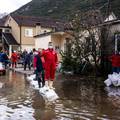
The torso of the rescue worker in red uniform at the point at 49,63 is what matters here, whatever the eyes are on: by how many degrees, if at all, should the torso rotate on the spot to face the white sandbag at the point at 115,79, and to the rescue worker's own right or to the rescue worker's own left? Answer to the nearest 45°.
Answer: approximately 135° to the rescue worker's own left

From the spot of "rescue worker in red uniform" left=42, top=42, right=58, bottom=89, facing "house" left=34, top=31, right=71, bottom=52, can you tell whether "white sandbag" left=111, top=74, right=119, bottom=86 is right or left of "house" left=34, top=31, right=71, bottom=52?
right

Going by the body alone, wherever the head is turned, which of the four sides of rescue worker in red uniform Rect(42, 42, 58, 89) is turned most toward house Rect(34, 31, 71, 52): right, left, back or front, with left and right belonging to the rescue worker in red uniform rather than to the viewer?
back

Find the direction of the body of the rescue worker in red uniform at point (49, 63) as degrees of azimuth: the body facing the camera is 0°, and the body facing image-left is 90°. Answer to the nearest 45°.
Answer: approximately 0°
